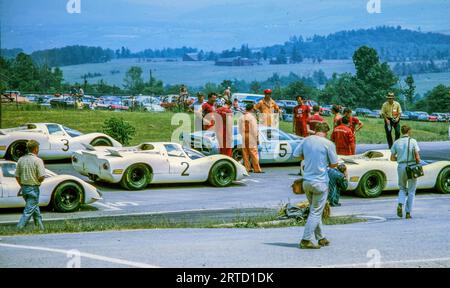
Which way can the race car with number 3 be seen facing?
to the viewer's right

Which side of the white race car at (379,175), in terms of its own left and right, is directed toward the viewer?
right

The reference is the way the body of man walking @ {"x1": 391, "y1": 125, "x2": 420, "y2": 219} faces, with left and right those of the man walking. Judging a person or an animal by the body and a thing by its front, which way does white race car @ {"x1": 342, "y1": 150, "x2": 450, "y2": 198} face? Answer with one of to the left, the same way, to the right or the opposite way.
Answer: to the right

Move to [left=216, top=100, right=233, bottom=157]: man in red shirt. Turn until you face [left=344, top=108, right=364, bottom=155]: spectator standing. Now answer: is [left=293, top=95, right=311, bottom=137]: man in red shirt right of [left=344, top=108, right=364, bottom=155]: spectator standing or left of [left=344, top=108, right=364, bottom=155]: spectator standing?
left

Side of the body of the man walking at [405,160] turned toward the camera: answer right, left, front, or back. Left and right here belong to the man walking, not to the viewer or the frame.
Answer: back

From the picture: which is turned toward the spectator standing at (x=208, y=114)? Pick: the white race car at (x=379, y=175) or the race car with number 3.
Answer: the race car with number 3

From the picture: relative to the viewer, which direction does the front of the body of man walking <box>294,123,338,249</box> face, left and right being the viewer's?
facing away from the viewer and to the right of the viewer
